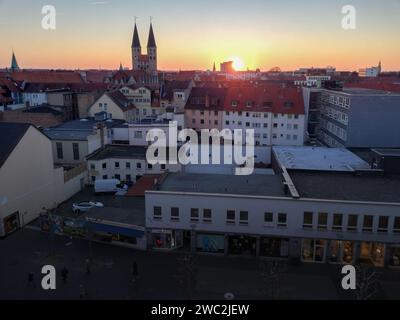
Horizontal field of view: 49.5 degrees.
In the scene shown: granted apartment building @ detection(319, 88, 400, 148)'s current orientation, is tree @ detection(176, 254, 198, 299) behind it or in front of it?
in front

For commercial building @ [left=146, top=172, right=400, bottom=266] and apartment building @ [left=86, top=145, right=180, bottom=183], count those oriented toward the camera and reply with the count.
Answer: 2

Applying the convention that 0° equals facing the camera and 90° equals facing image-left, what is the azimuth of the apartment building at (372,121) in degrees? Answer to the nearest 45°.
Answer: approximately 45°

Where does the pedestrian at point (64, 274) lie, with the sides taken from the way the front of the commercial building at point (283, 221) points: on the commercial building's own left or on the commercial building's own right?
on the commercial building's own right

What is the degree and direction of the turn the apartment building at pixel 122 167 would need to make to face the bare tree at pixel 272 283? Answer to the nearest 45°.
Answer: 0° — it already faces it

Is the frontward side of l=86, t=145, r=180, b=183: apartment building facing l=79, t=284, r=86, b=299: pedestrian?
yes

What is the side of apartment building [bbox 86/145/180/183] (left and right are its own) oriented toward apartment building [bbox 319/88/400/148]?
left

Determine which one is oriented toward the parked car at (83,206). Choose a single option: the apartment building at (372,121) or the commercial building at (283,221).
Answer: the apartment building at (372,121)

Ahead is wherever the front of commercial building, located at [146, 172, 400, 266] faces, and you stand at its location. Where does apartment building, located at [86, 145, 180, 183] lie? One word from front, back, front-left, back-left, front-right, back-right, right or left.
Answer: back-right

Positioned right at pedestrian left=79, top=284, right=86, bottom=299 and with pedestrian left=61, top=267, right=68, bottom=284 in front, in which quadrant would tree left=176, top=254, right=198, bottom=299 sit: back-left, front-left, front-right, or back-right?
back-right

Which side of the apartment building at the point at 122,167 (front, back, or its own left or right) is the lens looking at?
front

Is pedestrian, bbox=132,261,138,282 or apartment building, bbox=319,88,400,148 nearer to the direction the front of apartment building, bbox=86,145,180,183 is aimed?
the pedestrian

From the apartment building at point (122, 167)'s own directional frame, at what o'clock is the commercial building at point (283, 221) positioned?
the commercial building at point (283, 221) is roughly at 11 o'clock from the apartment building at point (122, 167).

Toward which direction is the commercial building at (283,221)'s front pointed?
toward the camera
